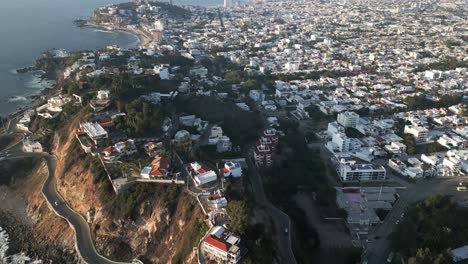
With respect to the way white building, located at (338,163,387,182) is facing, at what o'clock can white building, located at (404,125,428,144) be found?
white building, located at (404,125,428,144) is roughly at 7 o'clock from white building, located at (338,163,387,182).

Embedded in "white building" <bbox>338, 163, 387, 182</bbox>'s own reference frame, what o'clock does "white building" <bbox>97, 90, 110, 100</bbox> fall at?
"white building" <bbox>97, 90, 110, 100</bbox> is roughly at 3 o'clock from "white building" <bbox>338, 163, 387, 182</bbox>.

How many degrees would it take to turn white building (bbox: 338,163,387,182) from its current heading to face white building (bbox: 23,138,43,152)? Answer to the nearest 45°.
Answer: approximately 90° to its right

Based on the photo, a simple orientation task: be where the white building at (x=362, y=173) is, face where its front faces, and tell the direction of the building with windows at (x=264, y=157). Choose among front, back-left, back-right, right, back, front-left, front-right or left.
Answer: right

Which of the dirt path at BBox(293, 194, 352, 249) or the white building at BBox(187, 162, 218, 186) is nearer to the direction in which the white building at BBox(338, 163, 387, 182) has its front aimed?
the dirt path

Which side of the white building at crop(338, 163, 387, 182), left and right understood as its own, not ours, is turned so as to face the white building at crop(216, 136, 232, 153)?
right

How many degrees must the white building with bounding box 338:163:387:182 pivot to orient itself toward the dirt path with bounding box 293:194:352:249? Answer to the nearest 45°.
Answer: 0° — it already faces it

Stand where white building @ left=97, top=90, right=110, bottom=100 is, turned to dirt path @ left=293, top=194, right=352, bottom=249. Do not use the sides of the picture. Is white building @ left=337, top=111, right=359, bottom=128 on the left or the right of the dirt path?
left

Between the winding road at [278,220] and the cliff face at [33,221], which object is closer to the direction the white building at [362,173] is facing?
the winding road

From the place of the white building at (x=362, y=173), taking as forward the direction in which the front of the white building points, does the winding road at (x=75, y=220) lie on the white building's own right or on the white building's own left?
on the white building's own right

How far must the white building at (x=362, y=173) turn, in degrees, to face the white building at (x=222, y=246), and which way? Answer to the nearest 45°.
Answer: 0° — it already faces it

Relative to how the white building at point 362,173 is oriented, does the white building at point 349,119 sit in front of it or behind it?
behind

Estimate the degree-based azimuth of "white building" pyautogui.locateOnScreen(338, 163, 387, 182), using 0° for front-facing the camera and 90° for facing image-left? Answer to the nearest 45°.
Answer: approximately 0°
